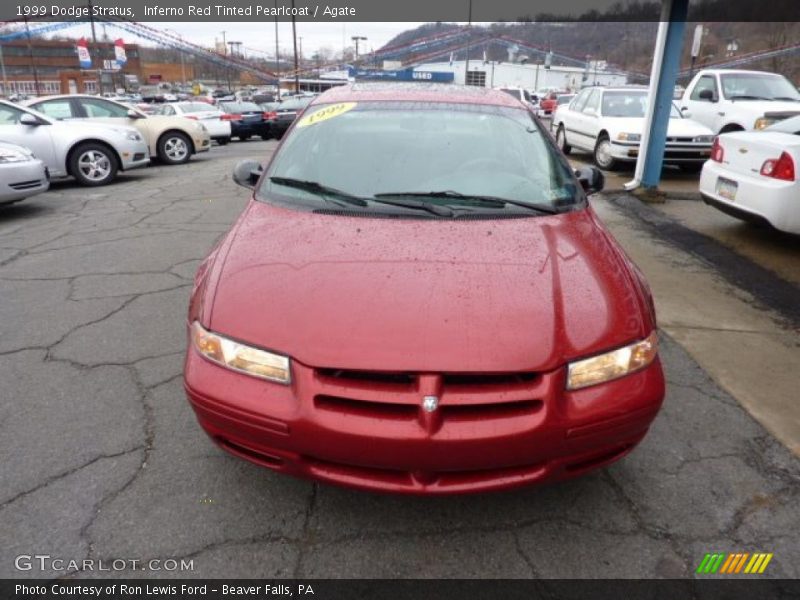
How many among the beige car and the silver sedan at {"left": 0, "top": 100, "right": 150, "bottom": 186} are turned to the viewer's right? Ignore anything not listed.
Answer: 2

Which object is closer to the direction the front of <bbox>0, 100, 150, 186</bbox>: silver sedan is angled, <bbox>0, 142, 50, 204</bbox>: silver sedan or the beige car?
the beige car

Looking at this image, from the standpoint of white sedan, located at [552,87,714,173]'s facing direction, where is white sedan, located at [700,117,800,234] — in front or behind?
in front

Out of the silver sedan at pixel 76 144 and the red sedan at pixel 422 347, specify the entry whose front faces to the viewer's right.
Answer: the silver sedan

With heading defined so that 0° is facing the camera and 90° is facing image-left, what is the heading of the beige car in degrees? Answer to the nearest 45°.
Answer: approximately 270°

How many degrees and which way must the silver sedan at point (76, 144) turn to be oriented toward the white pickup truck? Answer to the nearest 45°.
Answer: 0° — it already faces it

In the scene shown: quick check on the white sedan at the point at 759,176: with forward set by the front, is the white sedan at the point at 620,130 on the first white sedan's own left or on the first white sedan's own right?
on the first white sedan's own left

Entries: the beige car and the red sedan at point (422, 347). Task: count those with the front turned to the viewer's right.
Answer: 1

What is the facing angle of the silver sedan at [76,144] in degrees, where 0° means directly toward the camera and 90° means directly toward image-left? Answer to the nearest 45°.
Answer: approximately 270°

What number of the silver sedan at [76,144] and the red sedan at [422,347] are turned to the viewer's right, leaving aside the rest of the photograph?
1

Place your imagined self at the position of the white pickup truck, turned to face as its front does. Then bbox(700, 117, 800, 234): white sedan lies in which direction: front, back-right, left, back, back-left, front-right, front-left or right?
front-right

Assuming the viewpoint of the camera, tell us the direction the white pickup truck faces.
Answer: facing the viewer and to the right of the viewer

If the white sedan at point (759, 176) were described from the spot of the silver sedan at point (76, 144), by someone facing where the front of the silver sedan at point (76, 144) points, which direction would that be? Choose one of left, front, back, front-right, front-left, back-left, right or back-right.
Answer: front-right

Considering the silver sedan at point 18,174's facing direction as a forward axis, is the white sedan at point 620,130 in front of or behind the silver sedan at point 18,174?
in front

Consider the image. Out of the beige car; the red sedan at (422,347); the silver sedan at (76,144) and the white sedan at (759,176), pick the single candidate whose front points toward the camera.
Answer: the red sedan

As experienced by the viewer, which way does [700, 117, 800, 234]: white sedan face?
facing away from the viewer and to the right of the viewer

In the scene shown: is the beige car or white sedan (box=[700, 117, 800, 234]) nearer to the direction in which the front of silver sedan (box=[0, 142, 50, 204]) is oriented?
the white sedan

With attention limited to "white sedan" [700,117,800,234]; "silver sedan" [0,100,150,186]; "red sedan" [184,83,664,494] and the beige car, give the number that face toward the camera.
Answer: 1
